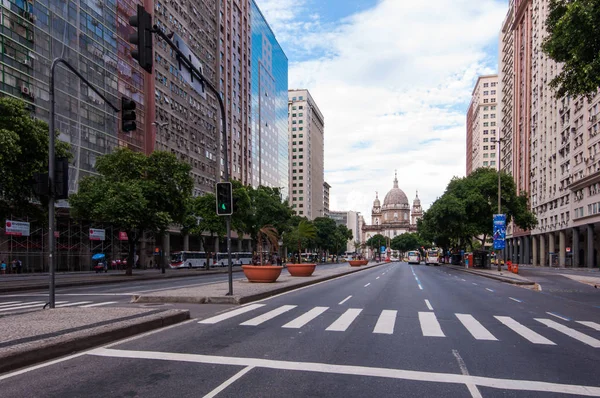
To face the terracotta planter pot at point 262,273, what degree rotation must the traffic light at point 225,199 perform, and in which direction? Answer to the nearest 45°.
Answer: approximately 180°

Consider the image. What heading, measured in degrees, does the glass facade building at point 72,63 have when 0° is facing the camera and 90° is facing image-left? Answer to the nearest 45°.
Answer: approximately 315°

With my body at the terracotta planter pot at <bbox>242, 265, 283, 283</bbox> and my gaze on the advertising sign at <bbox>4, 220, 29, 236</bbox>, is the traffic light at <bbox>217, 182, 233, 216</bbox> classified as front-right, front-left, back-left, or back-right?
back-left

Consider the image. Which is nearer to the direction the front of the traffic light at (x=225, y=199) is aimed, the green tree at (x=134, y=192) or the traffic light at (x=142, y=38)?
the traffic light

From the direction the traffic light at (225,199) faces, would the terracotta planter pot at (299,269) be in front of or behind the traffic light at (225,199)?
behind

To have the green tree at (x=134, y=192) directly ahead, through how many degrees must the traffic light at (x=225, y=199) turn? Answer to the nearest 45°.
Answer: approximately 180°
